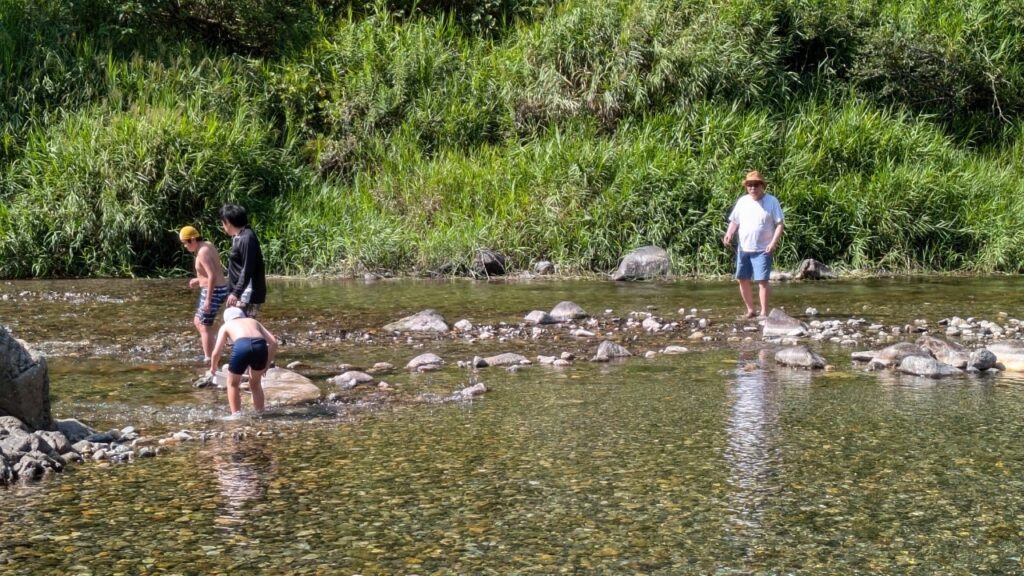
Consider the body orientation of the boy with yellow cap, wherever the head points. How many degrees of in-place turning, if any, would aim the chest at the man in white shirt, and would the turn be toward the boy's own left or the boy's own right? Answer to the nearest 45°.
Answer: approximately 180°

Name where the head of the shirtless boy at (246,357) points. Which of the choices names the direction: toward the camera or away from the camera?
away from the camera

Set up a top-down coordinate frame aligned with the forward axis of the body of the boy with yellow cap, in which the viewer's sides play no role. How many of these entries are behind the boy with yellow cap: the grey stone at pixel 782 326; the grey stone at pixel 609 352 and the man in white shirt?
3

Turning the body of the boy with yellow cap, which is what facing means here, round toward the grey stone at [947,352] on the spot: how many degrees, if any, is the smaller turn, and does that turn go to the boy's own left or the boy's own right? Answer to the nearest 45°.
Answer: approximately 180°

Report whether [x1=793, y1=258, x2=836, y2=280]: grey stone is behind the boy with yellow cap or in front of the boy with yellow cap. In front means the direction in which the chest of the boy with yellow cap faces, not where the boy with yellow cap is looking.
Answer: behind

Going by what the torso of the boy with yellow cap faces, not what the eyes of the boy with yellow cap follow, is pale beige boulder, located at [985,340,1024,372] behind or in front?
behind

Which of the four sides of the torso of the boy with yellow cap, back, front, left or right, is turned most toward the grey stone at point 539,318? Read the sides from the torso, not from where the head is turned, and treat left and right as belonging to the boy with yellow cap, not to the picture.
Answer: back

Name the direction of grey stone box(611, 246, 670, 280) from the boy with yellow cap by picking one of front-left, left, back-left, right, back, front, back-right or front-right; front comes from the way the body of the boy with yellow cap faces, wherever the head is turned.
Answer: back-right

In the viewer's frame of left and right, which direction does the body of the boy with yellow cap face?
facing to the left of the viewer
